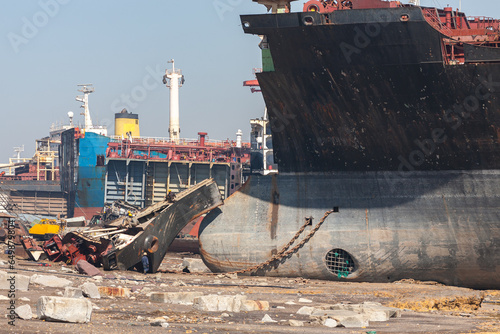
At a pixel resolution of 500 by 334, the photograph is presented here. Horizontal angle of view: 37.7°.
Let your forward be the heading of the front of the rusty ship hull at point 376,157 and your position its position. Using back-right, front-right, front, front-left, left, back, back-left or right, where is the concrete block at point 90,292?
front-left

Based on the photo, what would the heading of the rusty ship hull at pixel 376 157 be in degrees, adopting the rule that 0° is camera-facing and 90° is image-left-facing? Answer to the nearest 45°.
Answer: approximately 90°

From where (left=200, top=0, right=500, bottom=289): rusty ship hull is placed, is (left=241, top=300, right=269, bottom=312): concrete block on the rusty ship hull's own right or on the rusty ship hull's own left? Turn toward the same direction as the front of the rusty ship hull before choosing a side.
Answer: on the rusty ship hull's own left

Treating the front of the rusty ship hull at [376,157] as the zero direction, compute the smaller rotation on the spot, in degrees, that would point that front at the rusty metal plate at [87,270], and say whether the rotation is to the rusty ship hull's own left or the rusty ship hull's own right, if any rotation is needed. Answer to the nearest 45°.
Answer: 0° — it already faces it

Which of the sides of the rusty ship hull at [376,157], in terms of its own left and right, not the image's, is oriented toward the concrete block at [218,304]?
left

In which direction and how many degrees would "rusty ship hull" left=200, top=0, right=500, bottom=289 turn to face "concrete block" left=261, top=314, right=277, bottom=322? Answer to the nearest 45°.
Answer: approximately 90° to its left

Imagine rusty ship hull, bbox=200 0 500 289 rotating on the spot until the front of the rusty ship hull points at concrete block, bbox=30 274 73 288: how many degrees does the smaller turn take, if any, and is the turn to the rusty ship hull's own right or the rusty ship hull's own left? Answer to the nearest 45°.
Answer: approximately 45° to the rusty ship hull's own left

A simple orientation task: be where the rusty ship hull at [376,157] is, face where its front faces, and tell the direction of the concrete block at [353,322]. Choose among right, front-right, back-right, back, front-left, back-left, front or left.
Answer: left

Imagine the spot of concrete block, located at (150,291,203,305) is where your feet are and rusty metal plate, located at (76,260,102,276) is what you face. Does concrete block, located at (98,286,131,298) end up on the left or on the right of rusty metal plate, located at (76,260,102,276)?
left
